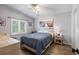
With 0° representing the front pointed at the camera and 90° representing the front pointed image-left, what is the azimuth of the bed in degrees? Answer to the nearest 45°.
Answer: approximately 45°

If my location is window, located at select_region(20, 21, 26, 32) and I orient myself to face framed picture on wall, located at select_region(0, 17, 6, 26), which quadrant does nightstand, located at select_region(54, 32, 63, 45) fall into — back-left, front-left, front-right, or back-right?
back-left
